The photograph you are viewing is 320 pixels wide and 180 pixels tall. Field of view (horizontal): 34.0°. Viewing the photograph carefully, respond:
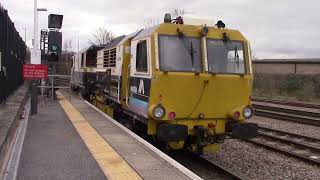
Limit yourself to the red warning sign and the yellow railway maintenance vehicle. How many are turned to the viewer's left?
0

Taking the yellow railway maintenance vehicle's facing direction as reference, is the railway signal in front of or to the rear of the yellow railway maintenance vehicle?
to the rear

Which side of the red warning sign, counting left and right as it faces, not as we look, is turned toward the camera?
front

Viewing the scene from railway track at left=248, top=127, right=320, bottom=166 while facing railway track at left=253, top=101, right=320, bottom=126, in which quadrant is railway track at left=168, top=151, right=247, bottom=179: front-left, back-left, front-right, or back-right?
back-left

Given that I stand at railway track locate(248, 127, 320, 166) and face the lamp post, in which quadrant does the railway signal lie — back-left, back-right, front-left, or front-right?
front-right

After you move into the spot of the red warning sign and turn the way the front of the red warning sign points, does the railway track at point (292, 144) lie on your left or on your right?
on your left

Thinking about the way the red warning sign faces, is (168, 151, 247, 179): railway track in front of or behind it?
in front

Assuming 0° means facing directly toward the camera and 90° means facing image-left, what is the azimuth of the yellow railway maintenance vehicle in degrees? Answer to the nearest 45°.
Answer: approximately 315°

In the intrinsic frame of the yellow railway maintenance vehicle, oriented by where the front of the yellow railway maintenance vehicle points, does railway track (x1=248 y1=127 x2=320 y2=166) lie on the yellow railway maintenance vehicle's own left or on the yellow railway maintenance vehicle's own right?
on the yellow railway maintenance vehicle's own left

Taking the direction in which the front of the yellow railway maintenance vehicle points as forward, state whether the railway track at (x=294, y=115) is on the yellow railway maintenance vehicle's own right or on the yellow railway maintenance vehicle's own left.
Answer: on the yellow railway maintenance vehicle's own left

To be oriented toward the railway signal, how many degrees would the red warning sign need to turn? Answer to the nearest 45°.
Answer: approximately 180°
